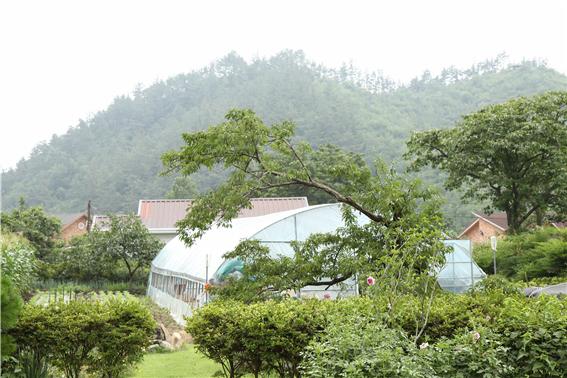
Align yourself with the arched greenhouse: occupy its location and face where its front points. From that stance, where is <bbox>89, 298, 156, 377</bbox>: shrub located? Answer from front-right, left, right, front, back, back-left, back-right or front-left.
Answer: front-right

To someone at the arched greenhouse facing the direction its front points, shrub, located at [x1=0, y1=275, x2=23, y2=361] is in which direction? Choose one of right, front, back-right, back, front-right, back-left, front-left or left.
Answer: front-right

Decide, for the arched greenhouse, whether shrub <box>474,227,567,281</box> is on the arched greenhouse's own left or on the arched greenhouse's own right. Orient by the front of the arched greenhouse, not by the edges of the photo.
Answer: on the arched greenhouse's own left

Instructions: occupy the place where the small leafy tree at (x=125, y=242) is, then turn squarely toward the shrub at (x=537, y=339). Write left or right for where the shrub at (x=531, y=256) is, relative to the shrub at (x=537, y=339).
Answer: left

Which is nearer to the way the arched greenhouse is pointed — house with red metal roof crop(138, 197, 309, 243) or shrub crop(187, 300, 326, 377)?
the shrub

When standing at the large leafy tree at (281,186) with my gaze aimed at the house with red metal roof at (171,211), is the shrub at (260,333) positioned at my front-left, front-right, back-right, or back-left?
back-left

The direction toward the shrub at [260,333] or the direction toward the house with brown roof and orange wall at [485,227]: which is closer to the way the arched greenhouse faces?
the shrub
